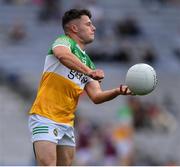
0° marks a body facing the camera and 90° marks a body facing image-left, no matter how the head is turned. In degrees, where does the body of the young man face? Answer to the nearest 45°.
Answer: approximately 315°

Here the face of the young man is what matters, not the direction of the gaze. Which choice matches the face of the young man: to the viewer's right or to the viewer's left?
to the viewer's right
